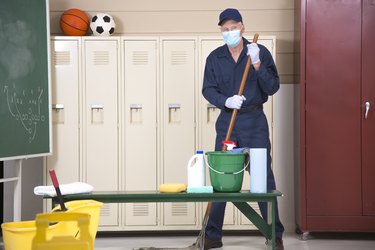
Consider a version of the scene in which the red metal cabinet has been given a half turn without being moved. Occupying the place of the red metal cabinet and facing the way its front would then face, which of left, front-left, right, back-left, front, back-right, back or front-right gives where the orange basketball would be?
left

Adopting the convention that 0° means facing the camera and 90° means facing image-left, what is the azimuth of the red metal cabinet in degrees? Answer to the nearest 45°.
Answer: approximately 0°

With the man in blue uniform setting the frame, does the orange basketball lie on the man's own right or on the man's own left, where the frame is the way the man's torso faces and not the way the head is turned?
on the man's own right

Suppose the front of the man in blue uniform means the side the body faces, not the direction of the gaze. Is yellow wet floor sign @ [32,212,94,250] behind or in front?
in front

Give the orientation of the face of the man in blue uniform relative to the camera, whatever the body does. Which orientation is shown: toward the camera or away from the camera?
toward the camera

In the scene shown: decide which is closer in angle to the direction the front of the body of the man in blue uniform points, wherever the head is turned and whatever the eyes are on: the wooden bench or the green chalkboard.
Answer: the wooden bench

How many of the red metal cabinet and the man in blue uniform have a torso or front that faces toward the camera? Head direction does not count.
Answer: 2

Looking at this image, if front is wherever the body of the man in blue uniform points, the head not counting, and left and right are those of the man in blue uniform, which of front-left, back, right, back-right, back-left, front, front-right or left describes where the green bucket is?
front

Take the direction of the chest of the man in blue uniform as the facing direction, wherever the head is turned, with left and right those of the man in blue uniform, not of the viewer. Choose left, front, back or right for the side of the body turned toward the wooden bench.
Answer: front

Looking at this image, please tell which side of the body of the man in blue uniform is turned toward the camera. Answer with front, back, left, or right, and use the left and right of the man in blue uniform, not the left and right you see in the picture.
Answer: front

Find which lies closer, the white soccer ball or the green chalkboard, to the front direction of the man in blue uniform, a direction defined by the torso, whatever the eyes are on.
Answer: the green chalkboard

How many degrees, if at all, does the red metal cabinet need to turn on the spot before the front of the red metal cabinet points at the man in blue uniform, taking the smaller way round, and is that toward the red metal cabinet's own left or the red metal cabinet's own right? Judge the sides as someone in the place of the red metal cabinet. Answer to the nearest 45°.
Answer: approximately 45° to the red metal cabinet's own right

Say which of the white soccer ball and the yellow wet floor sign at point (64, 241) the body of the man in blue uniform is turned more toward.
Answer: the yellow wet floor sign

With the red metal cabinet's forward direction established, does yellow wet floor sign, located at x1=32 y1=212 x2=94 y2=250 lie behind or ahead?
ahead
